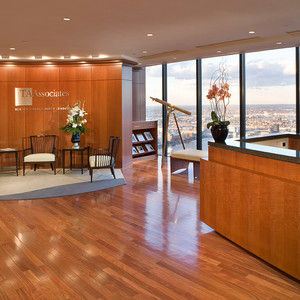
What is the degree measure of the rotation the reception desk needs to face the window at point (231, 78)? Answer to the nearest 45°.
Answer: approximately 135° to its right

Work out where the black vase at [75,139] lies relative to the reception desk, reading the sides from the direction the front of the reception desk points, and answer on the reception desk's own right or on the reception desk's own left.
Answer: on the reception desk's own right

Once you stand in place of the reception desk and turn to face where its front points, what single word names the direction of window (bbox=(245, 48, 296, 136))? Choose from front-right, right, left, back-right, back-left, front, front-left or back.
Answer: back-right

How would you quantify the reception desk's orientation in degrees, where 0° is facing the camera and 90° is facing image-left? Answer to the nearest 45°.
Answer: approximately 45°

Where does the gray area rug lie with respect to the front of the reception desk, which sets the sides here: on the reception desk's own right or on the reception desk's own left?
on the reception desk's own right

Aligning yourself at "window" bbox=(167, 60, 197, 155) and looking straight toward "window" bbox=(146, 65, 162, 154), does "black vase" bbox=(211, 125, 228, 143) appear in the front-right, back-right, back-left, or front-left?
back-left

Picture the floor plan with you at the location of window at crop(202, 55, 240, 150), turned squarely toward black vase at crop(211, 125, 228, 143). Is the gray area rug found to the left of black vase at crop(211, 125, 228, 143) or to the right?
right

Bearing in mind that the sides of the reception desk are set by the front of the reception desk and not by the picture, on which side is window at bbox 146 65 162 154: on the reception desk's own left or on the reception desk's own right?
on the reception desk's own right
